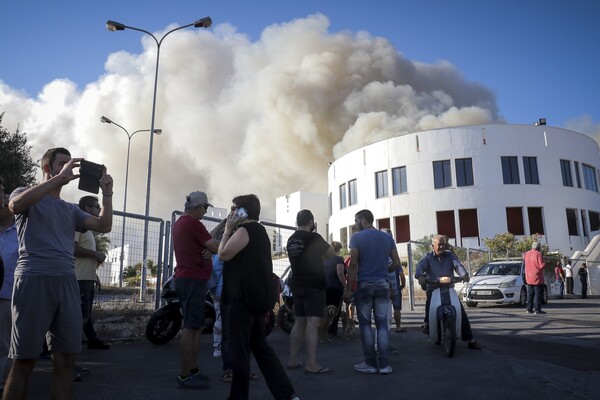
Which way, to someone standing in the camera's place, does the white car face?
facing the viewer and to the left of the viewer

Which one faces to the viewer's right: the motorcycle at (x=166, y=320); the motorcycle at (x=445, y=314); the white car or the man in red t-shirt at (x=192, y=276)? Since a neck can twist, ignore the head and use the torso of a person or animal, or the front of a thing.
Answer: the man in red t-shirt

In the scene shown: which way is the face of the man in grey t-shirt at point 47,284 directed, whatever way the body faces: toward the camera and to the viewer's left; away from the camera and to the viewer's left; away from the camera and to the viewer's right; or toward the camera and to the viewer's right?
toward the camera and to the viewer's right

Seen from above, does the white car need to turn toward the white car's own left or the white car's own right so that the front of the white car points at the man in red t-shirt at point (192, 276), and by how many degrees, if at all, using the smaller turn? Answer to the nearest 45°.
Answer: approximately 45° to the white car's own left

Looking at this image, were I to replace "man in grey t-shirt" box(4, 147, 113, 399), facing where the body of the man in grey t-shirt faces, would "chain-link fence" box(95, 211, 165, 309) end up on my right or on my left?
on my left

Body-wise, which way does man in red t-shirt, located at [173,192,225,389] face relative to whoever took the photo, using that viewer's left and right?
facing to the right of the viewer

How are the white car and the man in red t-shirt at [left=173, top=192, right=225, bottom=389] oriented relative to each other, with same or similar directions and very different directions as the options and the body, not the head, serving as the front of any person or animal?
very different directions

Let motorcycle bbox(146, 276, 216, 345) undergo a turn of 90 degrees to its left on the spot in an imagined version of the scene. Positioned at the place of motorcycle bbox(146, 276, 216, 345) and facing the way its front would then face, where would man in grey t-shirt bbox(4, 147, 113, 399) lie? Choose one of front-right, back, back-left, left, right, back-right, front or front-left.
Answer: front-right
